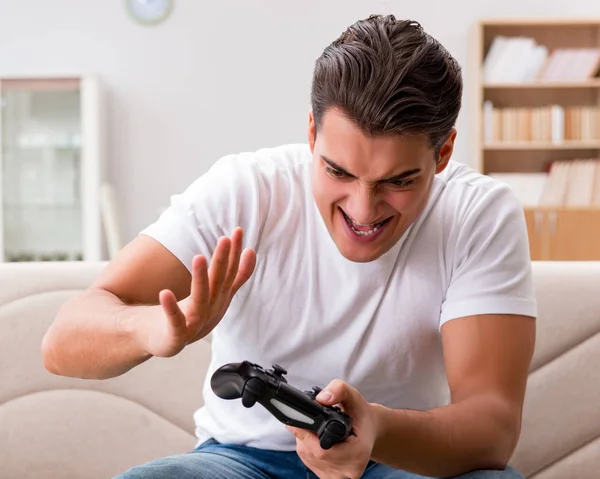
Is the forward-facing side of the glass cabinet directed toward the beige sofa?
yes

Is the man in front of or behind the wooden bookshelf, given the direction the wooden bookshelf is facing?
in front

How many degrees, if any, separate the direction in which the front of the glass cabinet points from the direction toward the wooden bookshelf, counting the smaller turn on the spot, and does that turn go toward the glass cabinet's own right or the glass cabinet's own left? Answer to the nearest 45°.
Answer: approximately 90° to the glass cabinet's own left

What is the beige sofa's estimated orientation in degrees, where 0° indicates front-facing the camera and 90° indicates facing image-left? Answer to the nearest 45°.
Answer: approximately 0°

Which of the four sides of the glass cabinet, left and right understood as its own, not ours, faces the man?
front

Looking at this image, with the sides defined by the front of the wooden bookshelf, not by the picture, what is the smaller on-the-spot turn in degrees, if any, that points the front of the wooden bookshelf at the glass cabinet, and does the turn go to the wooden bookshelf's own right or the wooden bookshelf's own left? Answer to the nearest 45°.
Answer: approximately 90° to the wooden bookshelf's own right

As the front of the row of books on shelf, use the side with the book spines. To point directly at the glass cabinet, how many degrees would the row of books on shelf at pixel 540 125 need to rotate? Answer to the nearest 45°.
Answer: approximately 90° to its right

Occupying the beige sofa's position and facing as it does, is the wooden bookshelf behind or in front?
behind
